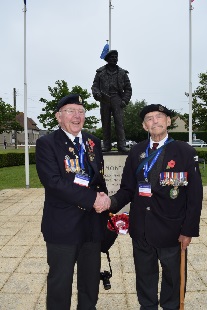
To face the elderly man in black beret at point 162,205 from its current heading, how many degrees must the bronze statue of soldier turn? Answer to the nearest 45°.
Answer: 0° — it already faces them

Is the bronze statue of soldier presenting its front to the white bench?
no

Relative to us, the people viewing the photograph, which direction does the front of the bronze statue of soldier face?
facing the viewer

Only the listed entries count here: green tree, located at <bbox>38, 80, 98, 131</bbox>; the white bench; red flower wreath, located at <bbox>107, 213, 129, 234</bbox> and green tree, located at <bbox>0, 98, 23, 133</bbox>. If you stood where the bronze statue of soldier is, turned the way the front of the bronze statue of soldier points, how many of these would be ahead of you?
1

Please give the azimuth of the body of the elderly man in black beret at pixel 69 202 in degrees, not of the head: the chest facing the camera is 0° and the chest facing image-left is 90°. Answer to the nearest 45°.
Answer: approximately 315°

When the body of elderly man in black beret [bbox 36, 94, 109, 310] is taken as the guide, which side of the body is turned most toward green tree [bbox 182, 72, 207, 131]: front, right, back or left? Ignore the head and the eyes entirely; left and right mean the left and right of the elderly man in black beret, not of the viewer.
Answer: left

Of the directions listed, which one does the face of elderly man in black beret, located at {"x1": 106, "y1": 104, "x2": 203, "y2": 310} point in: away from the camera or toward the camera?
toward the camera

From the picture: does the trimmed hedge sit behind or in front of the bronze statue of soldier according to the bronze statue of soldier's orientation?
behind

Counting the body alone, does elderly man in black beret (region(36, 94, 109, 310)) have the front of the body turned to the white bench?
no

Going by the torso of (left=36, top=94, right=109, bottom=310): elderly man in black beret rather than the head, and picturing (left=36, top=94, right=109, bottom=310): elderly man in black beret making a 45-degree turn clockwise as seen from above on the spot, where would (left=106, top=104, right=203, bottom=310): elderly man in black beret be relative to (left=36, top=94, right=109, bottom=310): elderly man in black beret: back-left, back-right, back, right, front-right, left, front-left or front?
left

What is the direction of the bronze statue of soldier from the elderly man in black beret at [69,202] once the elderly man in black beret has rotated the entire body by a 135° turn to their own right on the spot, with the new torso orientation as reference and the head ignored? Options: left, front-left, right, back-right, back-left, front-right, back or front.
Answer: right

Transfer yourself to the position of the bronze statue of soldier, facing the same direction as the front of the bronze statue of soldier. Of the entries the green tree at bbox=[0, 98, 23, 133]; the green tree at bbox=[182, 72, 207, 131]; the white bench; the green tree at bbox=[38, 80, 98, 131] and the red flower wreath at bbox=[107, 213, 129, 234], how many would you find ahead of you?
1

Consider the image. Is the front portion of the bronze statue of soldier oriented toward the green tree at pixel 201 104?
no

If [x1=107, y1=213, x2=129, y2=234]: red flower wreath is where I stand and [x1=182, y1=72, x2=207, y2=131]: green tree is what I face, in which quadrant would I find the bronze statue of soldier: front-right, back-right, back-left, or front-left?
front-left

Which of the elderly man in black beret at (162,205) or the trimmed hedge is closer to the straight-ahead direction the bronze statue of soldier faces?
the elderly man in black beret
